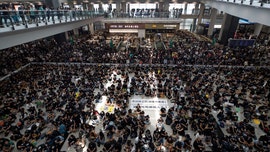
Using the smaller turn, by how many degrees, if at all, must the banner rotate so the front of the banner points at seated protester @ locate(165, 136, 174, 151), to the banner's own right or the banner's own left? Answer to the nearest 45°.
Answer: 0° — it already faces them

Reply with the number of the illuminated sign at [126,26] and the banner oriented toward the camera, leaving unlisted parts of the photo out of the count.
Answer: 2

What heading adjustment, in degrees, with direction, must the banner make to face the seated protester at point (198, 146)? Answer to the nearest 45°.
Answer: approximately 45° to its left

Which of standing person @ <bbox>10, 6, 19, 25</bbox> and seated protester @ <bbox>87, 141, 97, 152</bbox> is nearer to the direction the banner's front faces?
the seated protester

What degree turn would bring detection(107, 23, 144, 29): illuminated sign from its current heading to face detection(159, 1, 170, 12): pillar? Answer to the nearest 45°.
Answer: approximately 135° to its left

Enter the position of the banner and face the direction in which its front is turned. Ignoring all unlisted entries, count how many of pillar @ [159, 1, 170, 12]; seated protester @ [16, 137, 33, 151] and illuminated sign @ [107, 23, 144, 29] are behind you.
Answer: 2

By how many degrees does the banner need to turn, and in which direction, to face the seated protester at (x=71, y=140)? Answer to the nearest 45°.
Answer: approximately 45° to its right

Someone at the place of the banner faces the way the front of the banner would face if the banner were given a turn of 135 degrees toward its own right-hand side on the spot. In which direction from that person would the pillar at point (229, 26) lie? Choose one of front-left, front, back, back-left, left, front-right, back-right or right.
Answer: right

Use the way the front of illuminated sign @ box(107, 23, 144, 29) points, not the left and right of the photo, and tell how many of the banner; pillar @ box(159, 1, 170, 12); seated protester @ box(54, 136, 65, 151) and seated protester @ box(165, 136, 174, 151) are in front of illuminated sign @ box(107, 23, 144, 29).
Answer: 3

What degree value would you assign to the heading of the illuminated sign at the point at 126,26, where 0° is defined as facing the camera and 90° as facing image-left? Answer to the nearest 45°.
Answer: approximately 0°
